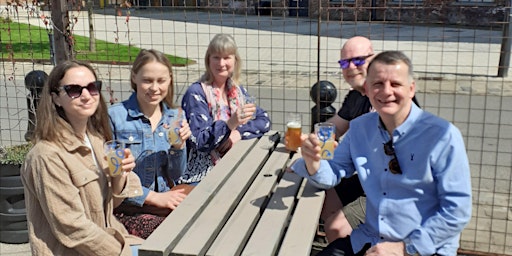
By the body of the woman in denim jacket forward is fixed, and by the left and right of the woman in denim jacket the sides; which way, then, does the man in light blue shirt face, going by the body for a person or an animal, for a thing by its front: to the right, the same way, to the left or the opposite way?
to the right

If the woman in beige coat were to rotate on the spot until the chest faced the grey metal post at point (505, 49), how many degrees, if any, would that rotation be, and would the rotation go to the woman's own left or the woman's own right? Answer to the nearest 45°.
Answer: approximately 90° to the woman's own left

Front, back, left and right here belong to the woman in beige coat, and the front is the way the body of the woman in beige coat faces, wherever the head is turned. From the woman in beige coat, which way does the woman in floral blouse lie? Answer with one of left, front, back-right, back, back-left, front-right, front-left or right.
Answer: left

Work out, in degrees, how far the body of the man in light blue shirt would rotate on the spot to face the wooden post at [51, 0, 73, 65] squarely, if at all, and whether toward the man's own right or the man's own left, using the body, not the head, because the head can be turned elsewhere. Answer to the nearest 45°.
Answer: approximately 90° to the man's own right

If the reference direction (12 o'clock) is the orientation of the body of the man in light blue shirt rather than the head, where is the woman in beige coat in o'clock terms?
The woman in beige coat is roughly at 1 o'clock from the man in light blue shirt.

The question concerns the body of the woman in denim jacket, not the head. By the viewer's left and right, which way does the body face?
facing the viewer and to the right of the viewer

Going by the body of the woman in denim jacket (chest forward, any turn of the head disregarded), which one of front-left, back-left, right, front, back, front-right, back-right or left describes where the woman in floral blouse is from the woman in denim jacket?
left

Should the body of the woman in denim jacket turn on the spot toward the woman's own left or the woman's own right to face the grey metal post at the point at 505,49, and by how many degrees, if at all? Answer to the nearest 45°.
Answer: approximately 90° to the woman's own left

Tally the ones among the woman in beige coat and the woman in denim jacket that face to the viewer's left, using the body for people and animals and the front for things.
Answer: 0

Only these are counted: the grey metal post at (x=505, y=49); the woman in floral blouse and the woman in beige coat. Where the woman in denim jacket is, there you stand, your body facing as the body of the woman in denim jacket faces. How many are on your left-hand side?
2

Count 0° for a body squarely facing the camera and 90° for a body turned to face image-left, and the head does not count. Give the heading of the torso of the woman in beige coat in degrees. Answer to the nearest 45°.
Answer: approximately 315°

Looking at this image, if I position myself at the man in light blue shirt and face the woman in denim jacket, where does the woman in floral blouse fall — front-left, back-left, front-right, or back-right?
front-right

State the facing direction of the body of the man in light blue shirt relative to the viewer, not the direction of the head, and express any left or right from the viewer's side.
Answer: facing the viewer and to the left of the viewer
